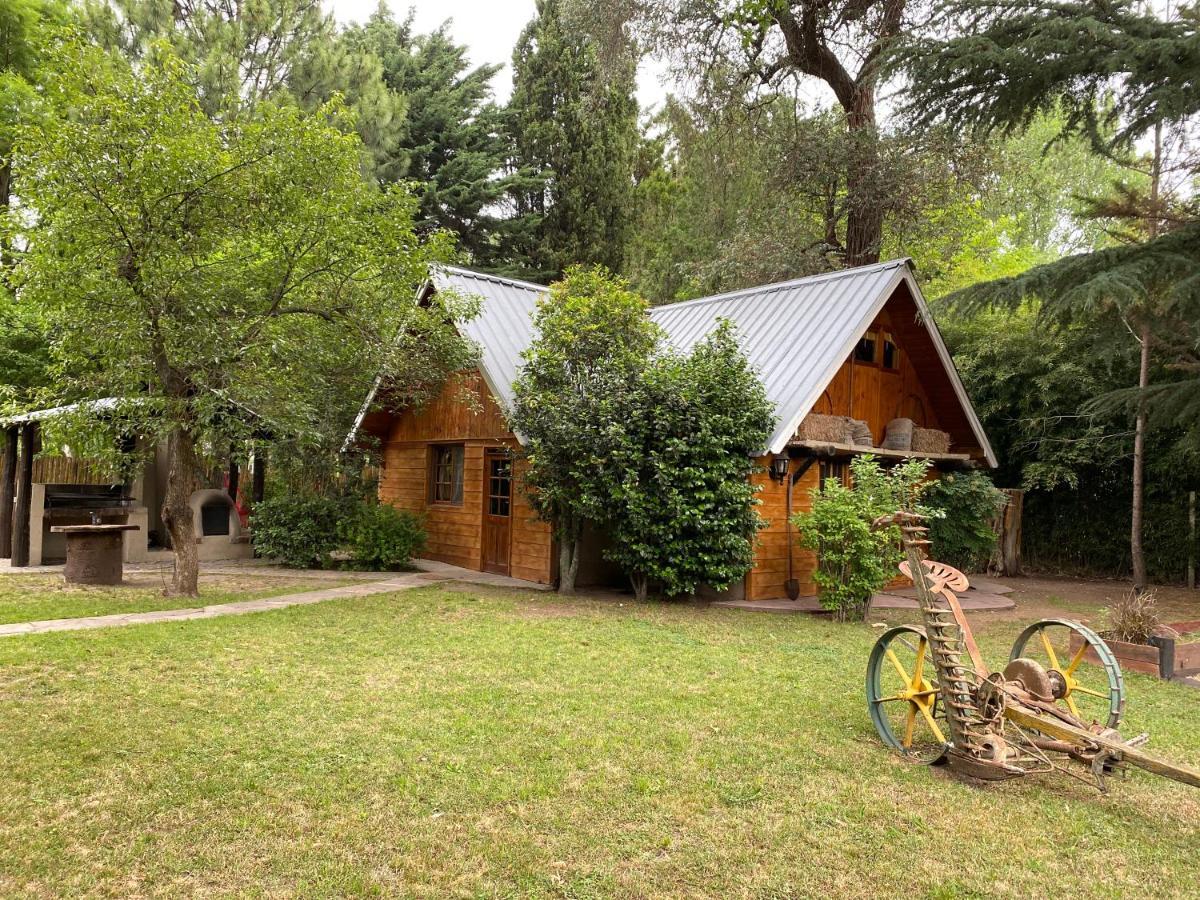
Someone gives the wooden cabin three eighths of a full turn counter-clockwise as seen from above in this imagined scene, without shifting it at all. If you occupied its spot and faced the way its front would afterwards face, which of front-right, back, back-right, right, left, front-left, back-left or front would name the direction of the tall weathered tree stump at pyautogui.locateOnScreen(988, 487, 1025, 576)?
front-right

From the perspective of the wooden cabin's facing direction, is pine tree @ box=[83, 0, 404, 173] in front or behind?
behind

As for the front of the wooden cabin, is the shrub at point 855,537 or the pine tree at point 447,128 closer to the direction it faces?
the shrub

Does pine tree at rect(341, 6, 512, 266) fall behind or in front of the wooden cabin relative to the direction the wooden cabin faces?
behind
